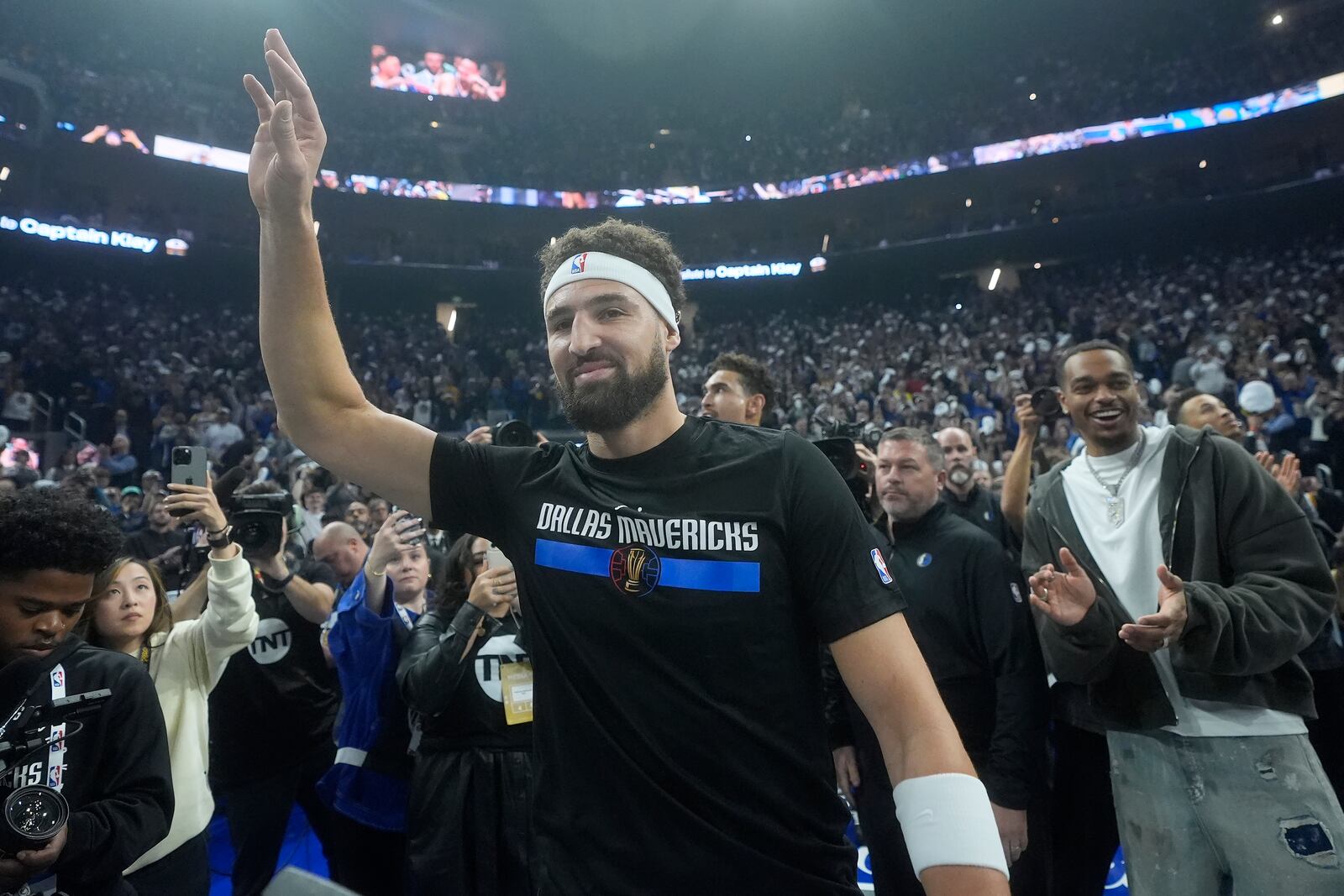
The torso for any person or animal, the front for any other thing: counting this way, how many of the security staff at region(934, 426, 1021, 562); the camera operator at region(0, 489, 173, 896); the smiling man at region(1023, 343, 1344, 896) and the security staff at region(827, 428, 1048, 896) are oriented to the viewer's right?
0

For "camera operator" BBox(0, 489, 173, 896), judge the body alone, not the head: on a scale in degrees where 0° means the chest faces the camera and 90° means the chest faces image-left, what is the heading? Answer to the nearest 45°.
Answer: approximately 45°

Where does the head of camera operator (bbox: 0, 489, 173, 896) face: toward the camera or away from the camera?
toward the camera

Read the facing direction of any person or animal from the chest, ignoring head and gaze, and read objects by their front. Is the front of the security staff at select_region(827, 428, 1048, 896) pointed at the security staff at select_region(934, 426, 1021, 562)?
no

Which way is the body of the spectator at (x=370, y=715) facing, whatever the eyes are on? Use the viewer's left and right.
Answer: facing the viewer and to the right of the viewer

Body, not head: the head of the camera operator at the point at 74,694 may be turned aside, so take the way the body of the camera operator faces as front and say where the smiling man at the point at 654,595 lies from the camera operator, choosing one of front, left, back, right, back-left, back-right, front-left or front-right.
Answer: left

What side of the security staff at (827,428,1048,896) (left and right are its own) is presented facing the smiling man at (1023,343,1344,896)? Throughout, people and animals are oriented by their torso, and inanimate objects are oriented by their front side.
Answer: left

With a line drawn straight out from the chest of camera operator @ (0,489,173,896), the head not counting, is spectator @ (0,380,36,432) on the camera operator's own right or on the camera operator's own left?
on the camera operator's own right

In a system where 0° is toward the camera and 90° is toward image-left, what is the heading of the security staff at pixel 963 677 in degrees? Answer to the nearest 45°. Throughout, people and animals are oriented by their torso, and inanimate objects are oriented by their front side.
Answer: approximately 45°

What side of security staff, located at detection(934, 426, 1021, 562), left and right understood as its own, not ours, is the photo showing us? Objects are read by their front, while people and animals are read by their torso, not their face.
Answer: front
